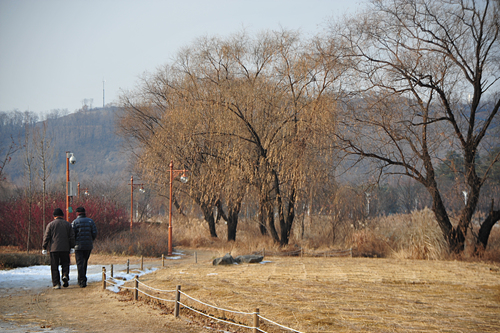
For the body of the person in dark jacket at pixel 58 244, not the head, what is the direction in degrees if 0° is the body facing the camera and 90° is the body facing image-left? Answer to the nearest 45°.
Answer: approximately 180°

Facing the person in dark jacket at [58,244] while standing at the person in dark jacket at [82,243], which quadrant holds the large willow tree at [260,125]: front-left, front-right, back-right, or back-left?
back-right

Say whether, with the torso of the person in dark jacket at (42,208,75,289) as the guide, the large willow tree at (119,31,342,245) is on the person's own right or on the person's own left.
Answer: on the person's own right

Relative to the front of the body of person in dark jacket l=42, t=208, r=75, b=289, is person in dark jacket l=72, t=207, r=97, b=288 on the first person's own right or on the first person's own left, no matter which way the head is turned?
on the first person's own right

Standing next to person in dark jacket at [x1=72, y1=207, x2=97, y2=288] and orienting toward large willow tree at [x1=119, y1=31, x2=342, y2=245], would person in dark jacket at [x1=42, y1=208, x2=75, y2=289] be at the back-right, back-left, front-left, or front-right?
back-left
